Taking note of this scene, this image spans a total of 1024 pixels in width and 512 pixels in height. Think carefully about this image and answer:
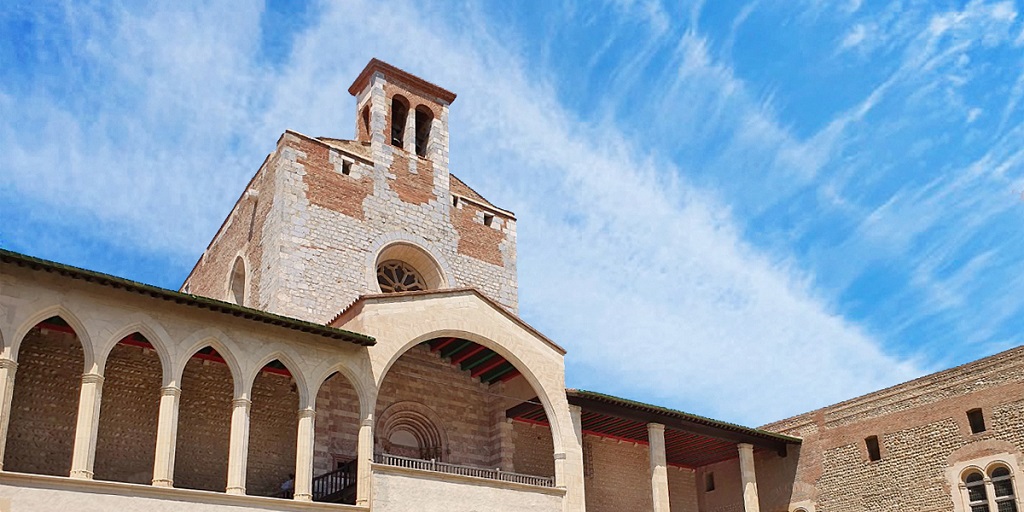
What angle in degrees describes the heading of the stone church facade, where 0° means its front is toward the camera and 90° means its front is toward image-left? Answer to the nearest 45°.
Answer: approximately 315°

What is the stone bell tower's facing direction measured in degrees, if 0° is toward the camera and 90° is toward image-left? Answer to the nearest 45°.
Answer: approximately 315°
